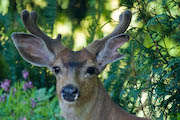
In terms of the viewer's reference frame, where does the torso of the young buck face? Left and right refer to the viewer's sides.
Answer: facing the viewer and to the left of the viewer
